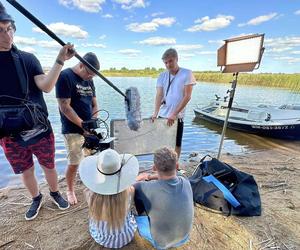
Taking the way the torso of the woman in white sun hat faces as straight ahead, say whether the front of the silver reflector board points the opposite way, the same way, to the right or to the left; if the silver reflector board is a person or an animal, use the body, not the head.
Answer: the opposite way

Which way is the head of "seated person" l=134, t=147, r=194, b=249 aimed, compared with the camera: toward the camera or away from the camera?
away from the camera

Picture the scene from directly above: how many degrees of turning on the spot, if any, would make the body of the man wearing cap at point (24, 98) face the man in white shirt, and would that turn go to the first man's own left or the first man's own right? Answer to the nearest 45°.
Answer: approximately 90° to the first man's own left

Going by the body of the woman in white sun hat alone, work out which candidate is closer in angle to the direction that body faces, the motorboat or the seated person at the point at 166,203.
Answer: the motorboat

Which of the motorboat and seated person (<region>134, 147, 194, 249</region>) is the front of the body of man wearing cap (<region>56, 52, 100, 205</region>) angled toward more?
the seated person

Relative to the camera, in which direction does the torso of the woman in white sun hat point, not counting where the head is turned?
away from the camera

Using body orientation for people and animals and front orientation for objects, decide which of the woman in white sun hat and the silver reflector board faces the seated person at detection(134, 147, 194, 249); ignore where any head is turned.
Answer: the silver reflector board

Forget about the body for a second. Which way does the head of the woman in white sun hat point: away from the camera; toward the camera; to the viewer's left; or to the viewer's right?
away from the camera
